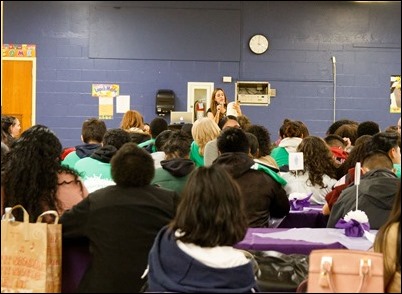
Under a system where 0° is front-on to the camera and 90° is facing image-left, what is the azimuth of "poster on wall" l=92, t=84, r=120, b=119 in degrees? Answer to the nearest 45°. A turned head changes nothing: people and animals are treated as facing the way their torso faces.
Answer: approximately 0°

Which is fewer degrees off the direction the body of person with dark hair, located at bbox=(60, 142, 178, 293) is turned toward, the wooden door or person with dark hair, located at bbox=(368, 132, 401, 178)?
the wooden door

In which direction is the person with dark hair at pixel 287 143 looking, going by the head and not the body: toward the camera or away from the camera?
away from the camera

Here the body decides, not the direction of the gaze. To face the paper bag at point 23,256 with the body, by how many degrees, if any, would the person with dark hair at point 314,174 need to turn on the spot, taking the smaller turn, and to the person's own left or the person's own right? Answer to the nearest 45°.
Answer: approximately 135° to the person's own left

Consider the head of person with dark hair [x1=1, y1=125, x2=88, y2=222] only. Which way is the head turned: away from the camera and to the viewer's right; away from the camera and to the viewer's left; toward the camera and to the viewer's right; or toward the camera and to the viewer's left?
away from the camera and to the viewer's right

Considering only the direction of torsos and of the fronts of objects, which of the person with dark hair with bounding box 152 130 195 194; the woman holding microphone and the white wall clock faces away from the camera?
the person with dark hair

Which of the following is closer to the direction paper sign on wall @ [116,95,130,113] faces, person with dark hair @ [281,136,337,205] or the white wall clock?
the person with dark hair

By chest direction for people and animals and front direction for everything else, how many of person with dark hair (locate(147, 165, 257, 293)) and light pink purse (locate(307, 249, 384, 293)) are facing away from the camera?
1

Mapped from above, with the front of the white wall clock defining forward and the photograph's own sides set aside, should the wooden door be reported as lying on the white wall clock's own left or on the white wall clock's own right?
on the white wall clock's own right

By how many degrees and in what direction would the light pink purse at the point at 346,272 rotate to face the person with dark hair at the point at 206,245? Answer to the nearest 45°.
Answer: approximately 90° to its right

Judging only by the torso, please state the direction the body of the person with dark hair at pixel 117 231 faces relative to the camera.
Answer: away from the camera

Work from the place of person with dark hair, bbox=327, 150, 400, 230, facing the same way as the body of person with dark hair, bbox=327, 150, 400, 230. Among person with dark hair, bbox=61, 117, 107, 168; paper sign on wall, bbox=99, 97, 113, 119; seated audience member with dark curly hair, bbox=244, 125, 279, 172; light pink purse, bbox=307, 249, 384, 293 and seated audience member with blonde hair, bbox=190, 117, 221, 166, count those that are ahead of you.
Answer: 4

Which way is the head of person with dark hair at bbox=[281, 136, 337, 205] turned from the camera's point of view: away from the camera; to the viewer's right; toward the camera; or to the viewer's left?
away from the camera

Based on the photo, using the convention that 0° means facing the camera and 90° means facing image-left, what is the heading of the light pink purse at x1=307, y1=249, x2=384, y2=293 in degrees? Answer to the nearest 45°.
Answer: approximately 0°

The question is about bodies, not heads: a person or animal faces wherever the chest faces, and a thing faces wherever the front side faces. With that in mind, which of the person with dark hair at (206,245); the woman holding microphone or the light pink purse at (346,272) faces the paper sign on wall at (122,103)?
the person with dark hair

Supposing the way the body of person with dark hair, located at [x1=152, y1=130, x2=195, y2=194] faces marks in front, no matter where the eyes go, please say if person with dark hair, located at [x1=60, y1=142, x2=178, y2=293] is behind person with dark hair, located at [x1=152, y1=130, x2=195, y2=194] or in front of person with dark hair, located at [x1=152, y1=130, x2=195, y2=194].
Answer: behind
